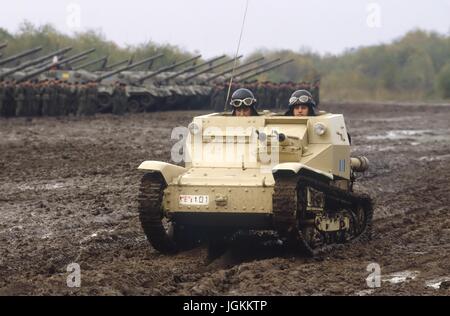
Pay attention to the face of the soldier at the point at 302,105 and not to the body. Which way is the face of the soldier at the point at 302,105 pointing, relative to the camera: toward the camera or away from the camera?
toward the camera

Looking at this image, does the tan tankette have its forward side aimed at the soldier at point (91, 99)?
no

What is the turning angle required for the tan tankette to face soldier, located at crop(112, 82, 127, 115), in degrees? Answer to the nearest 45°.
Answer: approximately 135° to its right

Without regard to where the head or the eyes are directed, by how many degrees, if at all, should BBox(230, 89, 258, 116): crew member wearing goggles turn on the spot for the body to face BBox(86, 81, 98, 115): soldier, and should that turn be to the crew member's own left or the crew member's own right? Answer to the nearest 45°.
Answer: approximately 180°

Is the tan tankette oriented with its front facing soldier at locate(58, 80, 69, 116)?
no

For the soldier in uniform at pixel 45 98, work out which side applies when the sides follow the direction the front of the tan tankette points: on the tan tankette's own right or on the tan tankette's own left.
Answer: on the tan tankette's own right

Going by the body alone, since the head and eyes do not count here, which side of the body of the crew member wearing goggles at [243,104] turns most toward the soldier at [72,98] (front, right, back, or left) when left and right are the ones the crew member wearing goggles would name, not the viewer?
back

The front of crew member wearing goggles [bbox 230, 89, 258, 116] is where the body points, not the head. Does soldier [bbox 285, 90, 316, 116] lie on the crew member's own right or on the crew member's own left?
on the crew member's own left

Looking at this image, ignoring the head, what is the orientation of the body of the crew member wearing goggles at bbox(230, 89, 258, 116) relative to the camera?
toward the camera

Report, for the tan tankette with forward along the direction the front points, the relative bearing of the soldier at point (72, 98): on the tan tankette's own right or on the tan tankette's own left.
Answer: on the tan tankette's own right

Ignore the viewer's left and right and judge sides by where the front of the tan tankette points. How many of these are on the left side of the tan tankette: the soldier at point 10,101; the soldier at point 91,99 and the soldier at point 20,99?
0

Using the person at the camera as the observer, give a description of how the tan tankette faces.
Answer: facing the viewer and to the left of the viewer

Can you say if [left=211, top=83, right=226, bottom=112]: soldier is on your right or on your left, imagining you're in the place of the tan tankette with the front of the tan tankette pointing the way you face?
on your right
